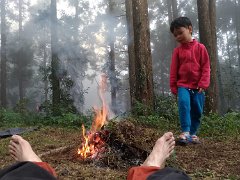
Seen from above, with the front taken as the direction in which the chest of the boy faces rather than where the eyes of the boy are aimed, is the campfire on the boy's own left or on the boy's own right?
on the boy's own right

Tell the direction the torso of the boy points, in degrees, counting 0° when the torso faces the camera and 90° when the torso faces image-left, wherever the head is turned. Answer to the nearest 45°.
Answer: approximately 0°

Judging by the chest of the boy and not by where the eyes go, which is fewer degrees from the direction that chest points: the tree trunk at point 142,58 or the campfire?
the campfire

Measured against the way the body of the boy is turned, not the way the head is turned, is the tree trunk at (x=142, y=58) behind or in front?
behind
